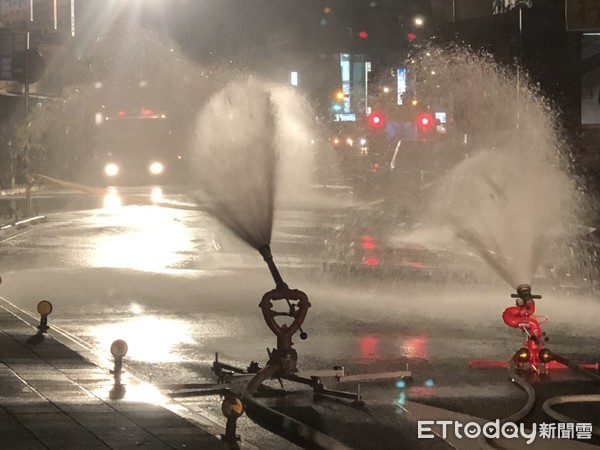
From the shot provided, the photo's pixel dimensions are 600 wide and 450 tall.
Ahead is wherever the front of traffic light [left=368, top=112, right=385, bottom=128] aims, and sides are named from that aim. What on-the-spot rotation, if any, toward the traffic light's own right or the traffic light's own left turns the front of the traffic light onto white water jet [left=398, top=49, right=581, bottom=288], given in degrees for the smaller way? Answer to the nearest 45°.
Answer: approximately 45° to the traffic light's own left

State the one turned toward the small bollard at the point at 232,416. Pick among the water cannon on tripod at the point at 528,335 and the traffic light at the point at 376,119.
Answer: the traffic light

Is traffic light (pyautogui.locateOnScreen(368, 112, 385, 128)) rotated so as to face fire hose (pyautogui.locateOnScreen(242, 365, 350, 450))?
yes

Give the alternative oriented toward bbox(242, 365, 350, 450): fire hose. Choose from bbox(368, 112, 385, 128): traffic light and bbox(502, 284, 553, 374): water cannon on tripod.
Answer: the traffic light

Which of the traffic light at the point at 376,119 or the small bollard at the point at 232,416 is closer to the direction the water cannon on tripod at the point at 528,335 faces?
the traffic light

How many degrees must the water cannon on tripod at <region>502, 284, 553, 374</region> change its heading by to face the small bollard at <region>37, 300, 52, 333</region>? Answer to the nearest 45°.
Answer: approximately 90° to its left

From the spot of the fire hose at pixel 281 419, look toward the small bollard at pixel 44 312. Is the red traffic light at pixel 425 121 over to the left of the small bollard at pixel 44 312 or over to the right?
right

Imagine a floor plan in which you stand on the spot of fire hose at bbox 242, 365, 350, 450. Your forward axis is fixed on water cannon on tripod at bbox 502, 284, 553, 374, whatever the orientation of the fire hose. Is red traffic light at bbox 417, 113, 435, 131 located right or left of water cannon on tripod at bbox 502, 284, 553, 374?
left

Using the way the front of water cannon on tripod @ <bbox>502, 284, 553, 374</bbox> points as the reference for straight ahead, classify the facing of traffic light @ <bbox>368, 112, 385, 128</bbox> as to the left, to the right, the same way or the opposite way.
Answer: the opposite way

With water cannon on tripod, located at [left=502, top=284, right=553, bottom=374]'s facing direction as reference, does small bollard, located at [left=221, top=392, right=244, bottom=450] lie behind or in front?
behind

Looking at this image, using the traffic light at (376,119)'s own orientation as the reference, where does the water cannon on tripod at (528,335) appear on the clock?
The water cannon on tripod is roughly at 12 o'clock from the traffic light.

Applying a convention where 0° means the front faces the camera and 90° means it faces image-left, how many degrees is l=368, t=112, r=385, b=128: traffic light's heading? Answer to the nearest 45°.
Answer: approximately 0°

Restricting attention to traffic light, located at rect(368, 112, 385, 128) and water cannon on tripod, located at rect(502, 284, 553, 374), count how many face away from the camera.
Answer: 1

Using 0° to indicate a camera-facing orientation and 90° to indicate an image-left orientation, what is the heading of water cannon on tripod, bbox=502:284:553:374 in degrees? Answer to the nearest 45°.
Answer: approximately 180°
